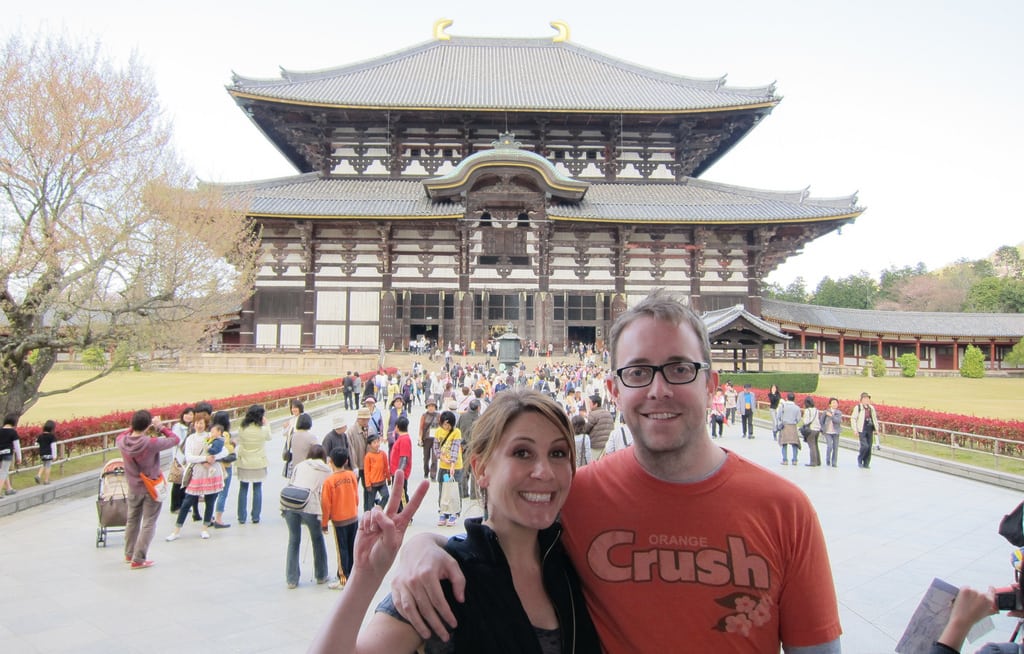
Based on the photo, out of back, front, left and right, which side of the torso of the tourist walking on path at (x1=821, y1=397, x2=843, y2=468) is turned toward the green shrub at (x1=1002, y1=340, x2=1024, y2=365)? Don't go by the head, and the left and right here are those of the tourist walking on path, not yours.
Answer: back

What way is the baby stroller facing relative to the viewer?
away from the camera

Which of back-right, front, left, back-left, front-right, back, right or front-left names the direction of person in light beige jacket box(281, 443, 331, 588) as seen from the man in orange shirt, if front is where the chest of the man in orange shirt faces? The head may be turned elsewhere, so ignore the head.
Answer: back-right

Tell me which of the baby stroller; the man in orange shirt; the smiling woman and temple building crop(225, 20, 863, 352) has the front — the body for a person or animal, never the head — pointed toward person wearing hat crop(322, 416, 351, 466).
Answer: the temple building

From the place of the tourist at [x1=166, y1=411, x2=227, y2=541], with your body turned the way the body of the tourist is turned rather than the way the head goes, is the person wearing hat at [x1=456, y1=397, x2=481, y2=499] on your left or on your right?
on your left

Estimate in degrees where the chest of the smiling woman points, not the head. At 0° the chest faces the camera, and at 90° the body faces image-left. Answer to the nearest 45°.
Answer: approximately 315°

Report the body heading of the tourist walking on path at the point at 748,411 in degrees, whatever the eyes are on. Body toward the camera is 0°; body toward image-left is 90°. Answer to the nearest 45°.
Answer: approximately 0°

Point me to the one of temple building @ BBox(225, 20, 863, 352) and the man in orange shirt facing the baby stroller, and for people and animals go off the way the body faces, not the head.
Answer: the temple building

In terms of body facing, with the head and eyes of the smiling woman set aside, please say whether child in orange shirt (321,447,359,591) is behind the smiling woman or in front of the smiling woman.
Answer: behind

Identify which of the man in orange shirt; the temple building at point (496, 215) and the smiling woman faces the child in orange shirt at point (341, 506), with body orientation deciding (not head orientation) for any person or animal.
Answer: the temple building
